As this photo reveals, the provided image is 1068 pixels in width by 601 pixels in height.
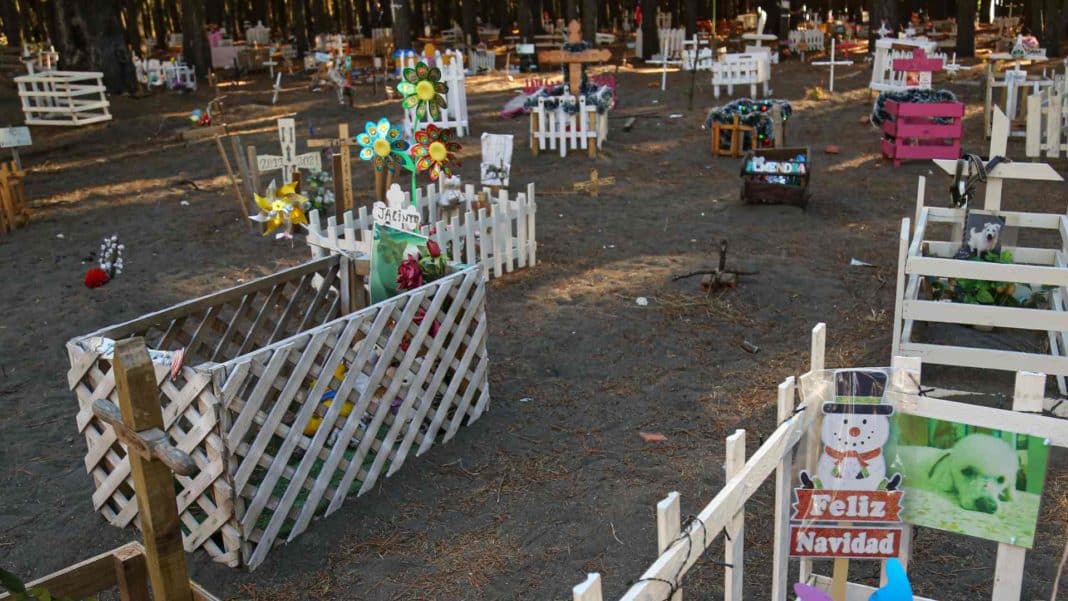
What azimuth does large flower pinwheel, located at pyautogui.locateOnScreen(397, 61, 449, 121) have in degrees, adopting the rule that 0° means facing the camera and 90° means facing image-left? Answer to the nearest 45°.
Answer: approximately 0°

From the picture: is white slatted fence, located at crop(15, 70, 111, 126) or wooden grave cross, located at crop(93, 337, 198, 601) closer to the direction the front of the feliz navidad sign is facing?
the wooden grave cross

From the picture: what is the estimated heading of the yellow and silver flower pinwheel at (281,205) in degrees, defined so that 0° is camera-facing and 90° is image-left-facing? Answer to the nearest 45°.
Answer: approximately 0°

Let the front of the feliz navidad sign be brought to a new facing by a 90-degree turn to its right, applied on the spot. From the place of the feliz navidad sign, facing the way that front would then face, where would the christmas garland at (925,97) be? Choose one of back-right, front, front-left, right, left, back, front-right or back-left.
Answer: right

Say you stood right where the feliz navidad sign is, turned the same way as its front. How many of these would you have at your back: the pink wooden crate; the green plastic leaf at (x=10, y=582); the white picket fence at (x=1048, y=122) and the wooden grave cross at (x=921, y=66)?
3

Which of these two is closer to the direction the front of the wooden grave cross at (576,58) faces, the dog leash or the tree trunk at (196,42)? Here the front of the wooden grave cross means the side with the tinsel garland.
the dog leash

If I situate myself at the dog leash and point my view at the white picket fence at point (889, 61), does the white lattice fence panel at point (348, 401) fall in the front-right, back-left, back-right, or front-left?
back-left
